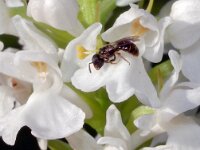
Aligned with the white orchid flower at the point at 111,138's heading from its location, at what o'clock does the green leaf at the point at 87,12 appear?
The green leaf is roughly at 6 o'clock from the white orchid flower.

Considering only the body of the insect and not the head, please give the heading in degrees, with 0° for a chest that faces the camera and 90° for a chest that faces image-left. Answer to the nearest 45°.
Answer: approximately 90°

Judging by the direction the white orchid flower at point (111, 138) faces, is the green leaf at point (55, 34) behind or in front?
behind

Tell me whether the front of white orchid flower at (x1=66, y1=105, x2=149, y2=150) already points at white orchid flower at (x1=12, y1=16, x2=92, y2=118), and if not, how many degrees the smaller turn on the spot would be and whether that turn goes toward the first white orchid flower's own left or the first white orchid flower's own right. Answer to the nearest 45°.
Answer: approximately 135° to the first white orchid flower's own right

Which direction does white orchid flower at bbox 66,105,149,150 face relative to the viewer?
toward the camera

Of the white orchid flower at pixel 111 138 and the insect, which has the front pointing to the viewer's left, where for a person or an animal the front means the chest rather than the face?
the insect

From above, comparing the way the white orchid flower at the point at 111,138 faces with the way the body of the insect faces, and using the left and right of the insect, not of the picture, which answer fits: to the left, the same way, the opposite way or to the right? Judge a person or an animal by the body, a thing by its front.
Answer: to the left

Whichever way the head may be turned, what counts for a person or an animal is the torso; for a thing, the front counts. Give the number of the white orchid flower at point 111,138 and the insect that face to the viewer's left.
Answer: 1
